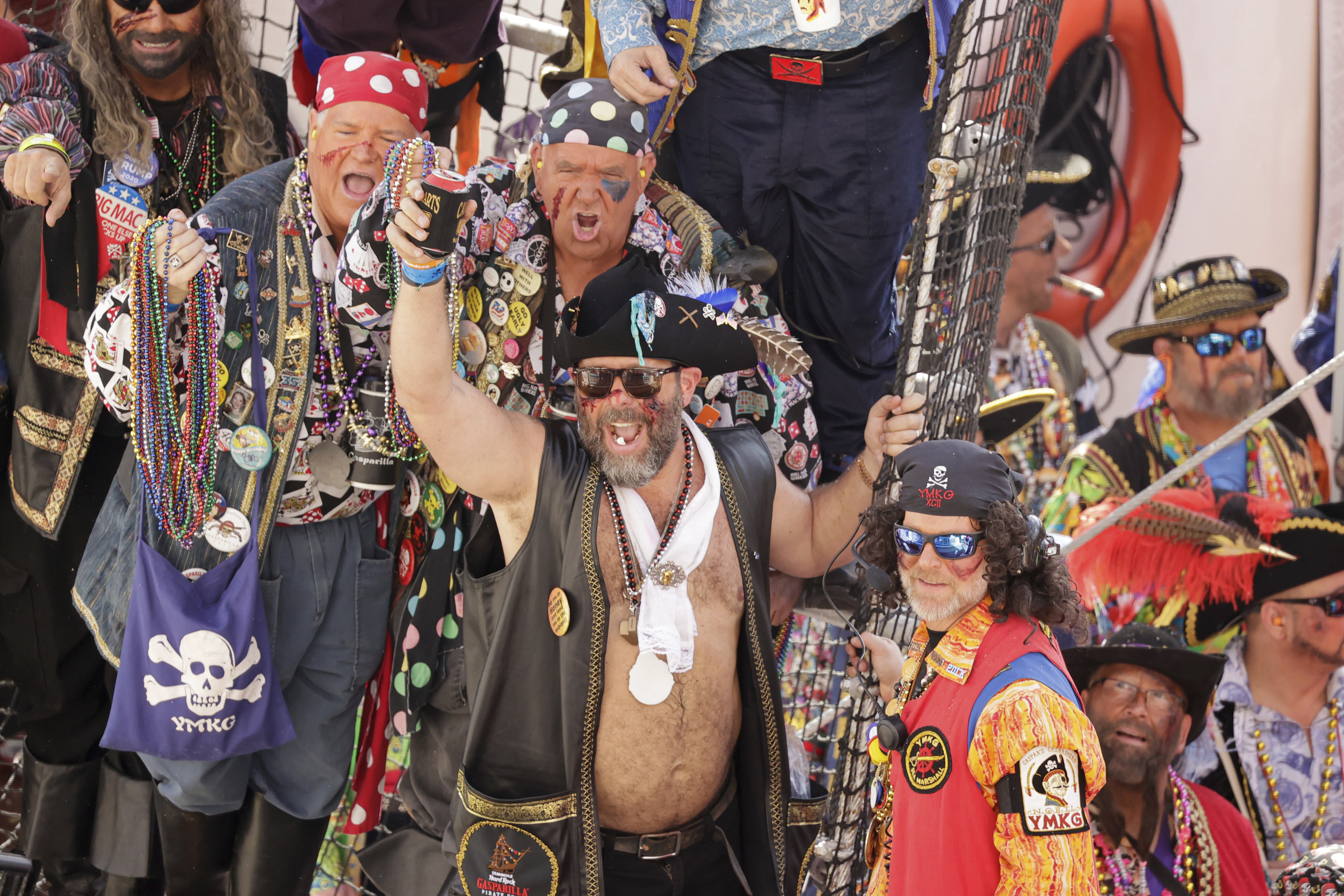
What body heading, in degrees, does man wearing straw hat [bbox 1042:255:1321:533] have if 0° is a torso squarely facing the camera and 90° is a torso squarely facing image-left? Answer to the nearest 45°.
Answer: approximately 315°

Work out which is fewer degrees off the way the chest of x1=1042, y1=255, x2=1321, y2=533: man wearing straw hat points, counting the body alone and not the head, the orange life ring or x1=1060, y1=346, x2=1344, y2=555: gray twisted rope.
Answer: the gray twisted rope

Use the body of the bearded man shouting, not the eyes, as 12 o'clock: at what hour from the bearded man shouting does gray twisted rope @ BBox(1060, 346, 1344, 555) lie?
The gray twisted rope is roughly at 9 o'clock from the bearded man shouting.

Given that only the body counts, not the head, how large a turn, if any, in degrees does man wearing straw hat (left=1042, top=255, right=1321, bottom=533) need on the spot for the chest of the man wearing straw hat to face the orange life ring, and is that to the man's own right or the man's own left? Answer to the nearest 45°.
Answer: approximately 135° to the man's own left

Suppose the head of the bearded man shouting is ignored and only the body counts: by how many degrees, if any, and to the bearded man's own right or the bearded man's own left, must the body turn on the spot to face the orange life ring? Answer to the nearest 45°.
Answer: approximately 135° to the bearded man's own left

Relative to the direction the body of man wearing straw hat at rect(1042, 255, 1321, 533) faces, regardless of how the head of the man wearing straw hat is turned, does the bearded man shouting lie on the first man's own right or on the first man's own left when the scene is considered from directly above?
on the first man's own right

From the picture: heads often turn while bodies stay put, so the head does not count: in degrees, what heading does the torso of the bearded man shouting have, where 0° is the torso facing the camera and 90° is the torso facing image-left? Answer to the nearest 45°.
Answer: approximately 0°
